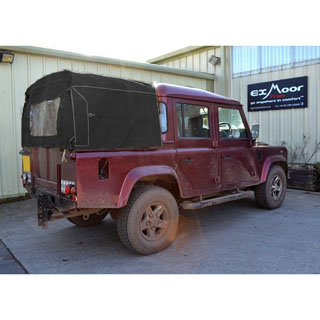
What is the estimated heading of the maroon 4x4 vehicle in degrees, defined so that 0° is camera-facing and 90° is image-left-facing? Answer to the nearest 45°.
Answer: approximately 225°
